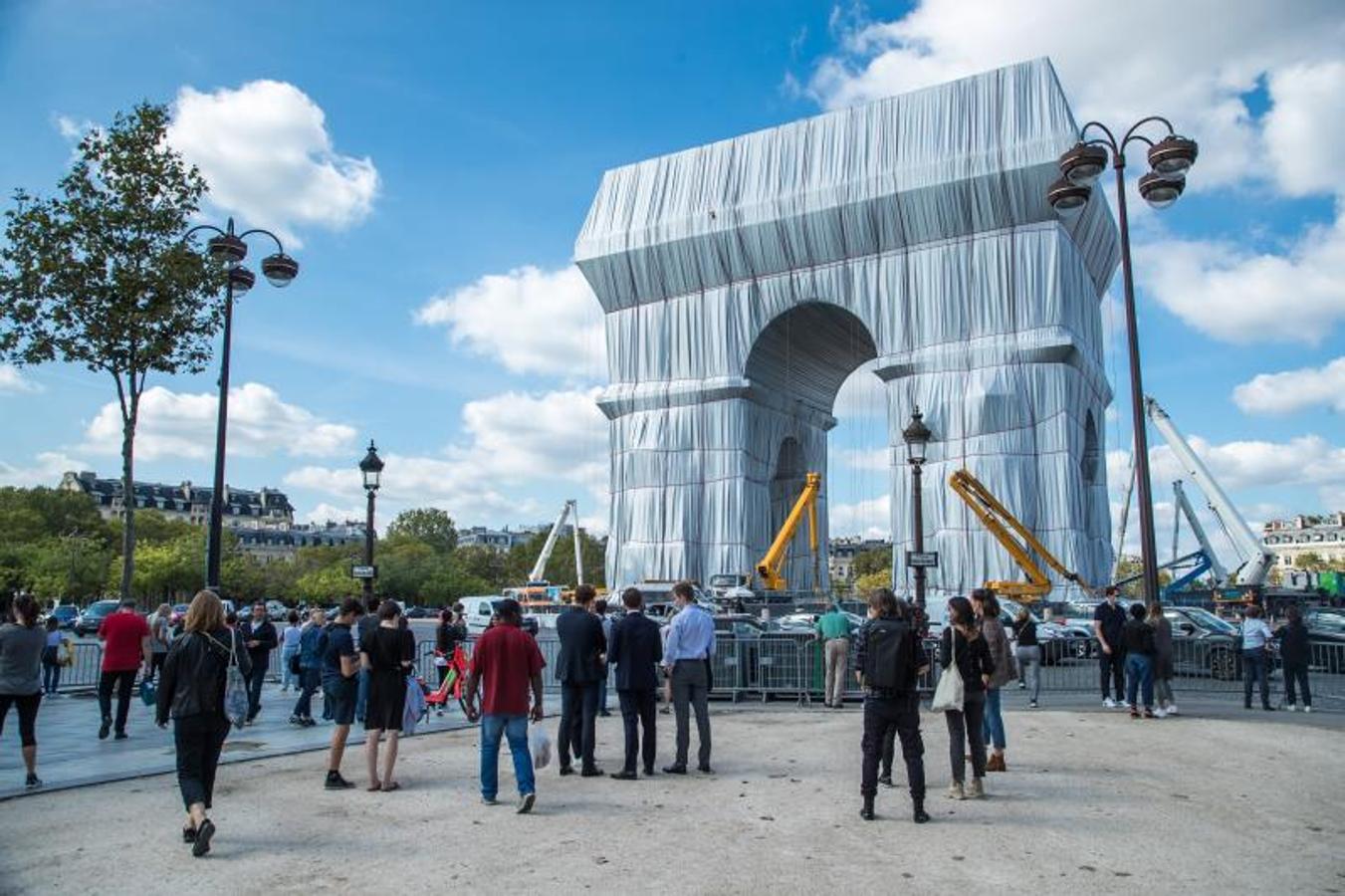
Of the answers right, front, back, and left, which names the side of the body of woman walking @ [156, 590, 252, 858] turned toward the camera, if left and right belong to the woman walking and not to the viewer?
back

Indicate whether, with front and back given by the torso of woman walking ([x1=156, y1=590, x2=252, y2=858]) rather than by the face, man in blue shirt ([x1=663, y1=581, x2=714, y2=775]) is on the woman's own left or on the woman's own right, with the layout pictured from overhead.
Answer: on the woman's own right

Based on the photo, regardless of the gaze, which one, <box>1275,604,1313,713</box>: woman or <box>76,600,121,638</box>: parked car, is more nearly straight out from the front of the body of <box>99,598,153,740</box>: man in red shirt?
the parked car

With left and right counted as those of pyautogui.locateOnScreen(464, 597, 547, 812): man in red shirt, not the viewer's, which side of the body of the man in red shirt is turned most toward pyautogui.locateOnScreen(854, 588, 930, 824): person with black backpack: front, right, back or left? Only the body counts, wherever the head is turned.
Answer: right

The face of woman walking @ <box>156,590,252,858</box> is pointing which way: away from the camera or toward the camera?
away from the camera

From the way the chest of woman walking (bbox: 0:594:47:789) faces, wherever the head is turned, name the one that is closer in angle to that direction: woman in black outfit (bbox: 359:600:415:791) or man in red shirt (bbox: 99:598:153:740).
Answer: the man in red shirt

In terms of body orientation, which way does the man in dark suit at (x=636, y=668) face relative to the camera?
away from the camera

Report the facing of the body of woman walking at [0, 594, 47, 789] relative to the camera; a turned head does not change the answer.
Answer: away from the camera

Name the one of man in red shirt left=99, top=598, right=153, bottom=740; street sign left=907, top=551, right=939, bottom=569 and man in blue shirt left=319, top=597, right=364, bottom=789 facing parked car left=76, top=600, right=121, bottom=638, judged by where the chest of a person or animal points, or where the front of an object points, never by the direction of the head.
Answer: the man in red shirt

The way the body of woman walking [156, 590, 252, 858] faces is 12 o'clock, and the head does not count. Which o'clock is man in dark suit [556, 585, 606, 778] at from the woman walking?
The man in dark suit is roughly at 2 o'clock from the woman walking.
